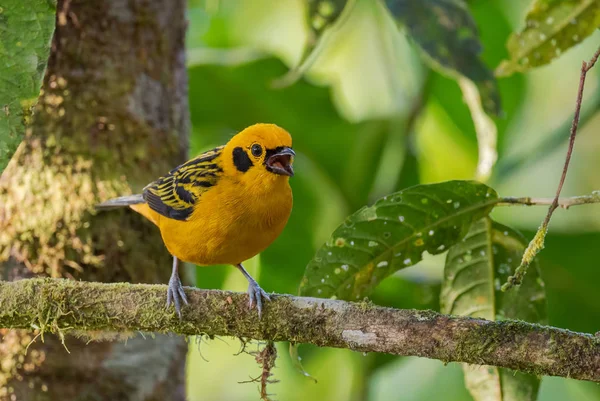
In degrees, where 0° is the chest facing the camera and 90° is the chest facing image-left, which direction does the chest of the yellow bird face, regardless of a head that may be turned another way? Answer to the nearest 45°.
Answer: approximately 315°

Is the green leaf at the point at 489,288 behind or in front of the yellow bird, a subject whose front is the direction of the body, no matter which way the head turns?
in front

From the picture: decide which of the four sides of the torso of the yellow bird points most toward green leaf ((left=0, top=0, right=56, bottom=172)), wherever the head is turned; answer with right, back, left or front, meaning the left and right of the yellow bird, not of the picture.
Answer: right

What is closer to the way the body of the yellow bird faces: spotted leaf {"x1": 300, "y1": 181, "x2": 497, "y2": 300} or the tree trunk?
the spotted leaf

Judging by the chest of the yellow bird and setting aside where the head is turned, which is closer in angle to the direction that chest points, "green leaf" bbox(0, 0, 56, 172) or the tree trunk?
the green leaf
